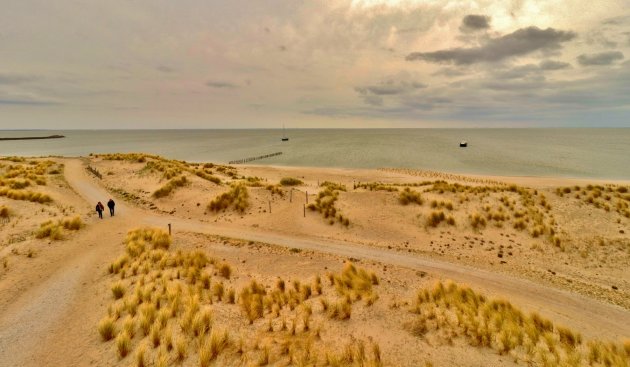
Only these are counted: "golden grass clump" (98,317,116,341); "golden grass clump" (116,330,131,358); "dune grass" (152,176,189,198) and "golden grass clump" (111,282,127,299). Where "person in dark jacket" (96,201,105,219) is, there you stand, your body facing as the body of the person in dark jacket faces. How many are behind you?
3

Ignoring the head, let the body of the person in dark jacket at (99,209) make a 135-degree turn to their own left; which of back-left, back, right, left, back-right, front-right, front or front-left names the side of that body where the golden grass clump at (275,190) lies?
back-left

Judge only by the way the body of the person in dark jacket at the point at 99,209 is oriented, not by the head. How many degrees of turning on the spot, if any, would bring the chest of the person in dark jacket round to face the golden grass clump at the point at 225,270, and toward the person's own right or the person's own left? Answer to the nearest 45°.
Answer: approximately 180°

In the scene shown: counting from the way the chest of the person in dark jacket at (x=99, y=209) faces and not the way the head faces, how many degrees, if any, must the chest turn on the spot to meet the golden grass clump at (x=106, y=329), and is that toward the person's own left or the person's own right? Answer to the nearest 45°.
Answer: approximately 180°

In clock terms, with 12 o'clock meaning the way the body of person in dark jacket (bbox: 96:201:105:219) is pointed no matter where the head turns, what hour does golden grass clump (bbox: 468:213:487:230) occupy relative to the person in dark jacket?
The golden grass clump is roughly at 4 o'clock from the person in dark jacket.

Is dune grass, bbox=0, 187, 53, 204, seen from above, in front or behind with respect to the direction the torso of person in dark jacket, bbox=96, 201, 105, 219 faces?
in front

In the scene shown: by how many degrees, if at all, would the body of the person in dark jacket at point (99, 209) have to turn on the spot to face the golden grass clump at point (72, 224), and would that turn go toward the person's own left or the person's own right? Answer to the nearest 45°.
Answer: approximately 135° to the person's own left

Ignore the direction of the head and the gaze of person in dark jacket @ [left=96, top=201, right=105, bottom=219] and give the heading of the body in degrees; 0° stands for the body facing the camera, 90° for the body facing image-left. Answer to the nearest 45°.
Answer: approximately 180°

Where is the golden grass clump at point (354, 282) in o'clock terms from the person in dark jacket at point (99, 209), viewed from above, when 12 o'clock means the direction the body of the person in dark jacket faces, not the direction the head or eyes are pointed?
The golden grass clump is roughly at 5 o'clock from the person in dark jacket.

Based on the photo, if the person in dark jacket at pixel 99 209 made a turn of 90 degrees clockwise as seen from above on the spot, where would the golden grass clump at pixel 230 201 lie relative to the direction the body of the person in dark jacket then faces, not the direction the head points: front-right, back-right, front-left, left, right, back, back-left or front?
front

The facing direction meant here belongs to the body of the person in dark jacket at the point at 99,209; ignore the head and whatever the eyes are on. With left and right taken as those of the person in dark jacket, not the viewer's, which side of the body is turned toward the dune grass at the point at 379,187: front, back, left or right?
right

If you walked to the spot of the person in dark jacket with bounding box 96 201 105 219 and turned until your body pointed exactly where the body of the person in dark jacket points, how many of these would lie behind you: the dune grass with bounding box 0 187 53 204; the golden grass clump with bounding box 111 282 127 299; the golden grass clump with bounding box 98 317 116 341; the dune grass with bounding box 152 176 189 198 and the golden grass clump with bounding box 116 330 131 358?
3
